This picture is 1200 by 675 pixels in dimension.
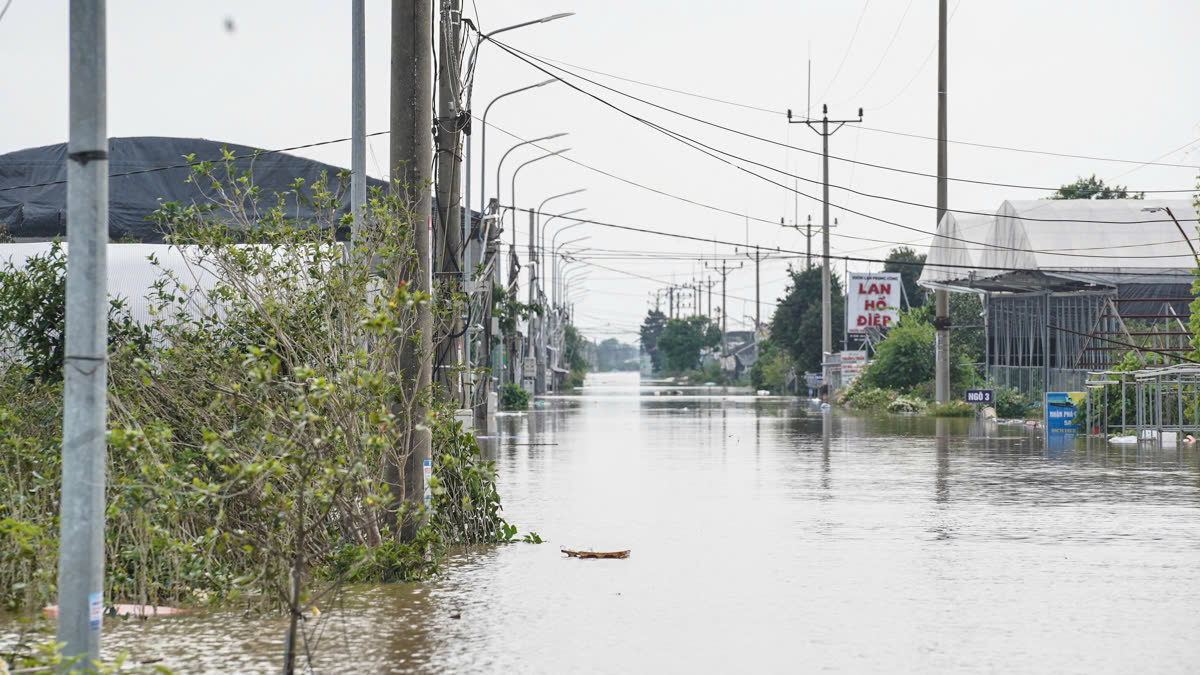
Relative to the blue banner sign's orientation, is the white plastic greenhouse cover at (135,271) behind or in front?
in front

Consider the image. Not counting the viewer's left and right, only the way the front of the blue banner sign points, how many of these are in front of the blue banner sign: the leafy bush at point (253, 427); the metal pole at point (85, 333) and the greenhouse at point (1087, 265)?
2

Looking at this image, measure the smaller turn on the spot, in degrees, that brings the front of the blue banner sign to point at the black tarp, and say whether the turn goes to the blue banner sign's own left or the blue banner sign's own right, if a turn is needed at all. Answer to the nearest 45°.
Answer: approximately 45° to the blue banner sign's own right

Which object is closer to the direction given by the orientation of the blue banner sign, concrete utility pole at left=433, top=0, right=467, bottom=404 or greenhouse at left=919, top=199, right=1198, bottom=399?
the concrete utility pole

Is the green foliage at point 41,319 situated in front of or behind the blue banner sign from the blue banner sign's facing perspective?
in front

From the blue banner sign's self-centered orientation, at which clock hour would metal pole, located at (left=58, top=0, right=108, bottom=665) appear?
The metal pole is roughly at 12 o'clock from the blue banner sign.

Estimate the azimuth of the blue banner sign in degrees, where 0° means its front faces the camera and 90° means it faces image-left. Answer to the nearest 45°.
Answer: approximately 0°

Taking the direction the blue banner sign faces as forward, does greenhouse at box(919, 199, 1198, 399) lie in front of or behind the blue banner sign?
behind
